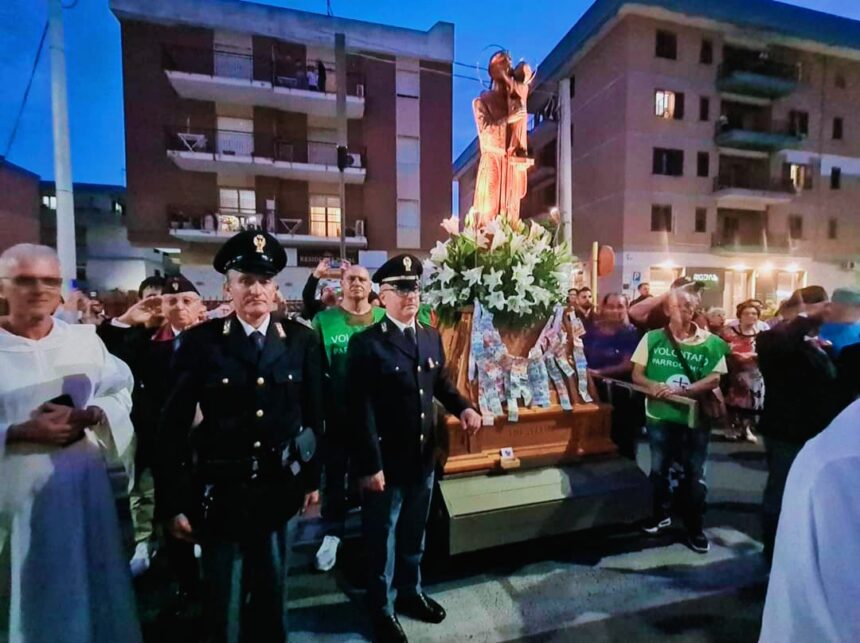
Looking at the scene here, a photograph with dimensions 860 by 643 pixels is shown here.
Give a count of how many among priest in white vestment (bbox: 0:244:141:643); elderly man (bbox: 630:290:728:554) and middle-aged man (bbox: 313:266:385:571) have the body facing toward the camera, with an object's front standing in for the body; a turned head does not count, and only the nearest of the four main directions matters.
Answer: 3

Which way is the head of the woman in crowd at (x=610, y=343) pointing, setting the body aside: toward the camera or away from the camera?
toward the camera

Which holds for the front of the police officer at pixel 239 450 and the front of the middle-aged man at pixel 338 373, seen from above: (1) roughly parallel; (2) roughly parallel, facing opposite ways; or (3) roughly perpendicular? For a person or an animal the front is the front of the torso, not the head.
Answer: roughly parallel

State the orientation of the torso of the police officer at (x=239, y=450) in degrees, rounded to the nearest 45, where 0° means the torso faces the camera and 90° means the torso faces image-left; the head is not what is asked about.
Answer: approximately 0°

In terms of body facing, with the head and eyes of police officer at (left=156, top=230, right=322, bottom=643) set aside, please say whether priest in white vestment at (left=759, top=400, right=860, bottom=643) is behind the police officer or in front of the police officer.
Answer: in front

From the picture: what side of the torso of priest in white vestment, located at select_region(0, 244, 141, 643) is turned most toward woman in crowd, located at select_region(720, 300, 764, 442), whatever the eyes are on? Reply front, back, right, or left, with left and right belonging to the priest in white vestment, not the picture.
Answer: left

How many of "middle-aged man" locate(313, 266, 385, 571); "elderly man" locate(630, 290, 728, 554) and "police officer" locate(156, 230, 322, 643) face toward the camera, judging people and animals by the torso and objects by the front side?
3

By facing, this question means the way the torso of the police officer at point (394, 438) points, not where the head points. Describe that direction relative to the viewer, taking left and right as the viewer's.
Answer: facing the viewer and to the right of the viewer

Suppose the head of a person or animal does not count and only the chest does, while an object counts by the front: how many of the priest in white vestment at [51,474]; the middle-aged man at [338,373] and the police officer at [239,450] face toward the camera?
3

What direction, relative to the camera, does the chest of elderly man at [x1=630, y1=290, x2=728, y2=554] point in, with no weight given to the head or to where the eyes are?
toward the camera

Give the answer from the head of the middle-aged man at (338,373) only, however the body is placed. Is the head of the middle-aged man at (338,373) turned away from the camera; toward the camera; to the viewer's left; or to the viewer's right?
toward the camera

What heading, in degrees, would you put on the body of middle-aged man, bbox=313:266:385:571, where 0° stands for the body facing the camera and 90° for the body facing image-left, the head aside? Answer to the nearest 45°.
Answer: approximately 0°

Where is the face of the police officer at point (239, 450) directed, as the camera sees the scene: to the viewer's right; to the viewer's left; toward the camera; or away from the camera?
toward the camera

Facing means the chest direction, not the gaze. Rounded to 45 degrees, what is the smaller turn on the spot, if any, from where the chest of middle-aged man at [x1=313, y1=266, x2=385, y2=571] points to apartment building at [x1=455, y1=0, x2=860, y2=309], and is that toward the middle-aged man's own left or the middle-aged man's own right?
approximately 135° to the middle-aged man's own left
